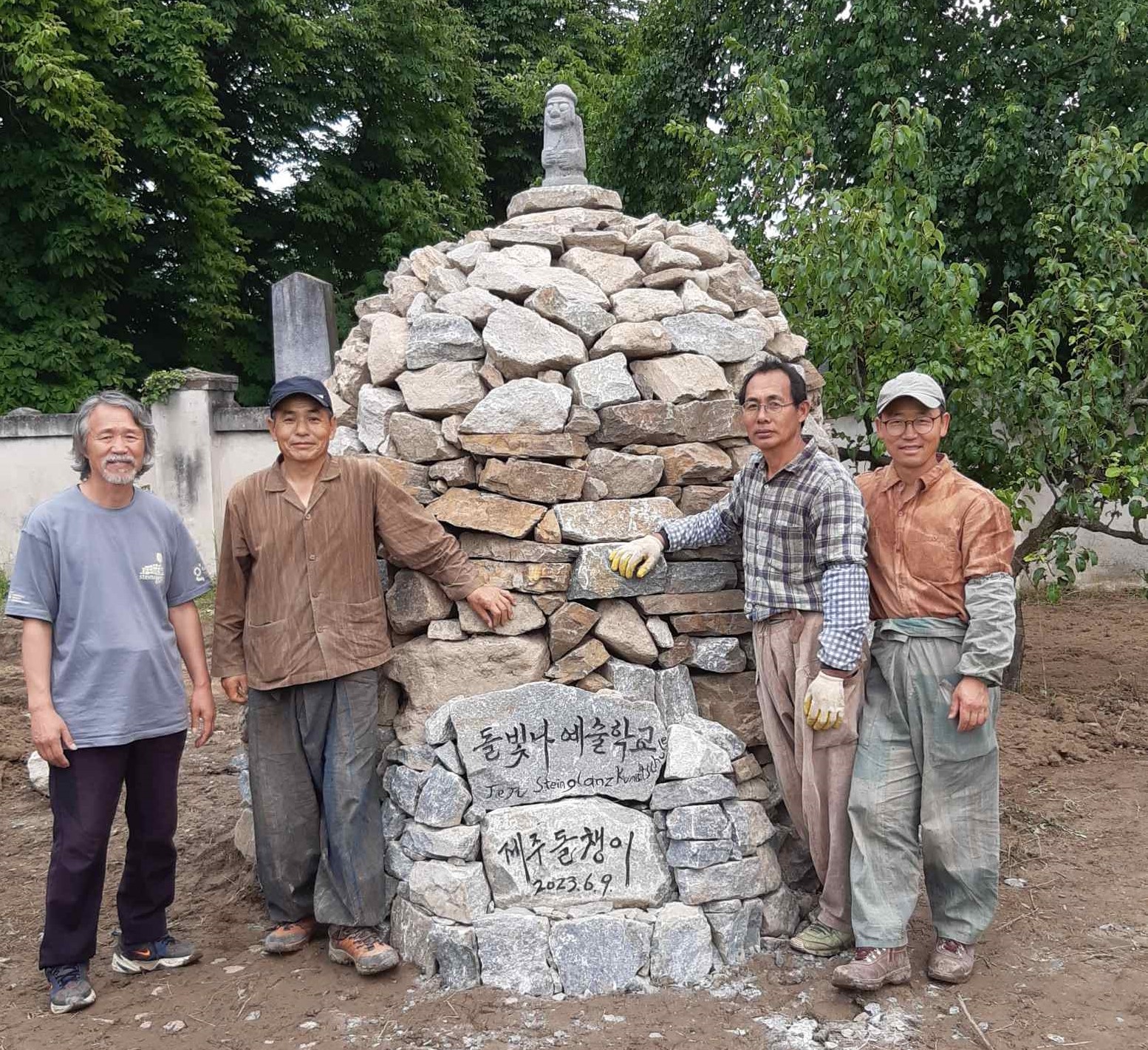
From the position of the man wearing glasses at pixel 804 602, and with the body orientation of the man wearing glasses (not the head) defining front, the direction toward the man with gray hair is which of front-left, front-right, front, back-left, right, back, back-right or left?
front-right

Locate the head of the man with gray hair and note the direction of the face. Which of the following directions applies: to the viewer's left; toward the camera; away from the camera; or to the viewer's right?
toward the camera

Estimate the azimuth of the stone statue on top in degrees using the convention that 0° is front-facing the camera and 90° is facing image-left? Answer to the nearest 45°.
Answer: approximately 45°

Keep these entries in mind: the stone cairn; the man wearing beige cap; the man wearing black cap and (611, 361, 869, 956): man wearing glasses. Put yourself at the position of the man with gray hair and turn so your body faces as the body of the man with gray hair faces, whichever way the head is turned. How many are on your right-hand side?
0

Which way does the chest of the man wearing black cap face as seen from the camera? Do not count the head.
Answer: toward the camera

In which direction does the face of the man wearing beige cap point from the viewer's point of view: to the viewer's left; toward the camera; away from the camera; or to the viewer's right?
toward the camera

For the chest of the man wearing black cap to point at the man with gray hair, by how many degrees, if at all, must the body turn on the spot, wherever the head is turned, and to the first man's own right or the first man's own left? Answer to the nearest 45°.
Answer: approximately 90° to the first man's own right

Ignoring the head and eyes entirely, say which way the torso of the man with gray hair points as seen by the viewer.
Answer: toward the camera

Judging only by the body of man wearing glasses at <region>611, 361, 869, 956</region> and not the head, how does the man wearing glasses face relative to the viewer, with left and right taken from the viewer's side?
facing the viewer and to the left of the viewer

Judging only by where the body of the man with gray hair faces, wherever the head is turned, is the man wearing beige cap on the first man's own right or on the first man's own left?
on the first man's own left

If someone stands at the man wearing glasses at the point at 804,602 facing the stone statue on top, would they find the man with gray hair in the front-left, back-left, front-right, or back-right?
front-left

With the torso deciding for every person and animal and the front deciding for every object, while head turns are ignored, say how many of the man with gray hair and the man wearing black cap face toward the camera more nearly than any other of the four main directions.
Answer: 2

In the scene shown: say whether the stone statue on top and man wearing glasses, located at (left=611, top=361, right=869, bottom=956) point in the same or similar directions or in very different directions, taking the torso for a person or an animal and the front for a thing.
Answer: same or similar directions

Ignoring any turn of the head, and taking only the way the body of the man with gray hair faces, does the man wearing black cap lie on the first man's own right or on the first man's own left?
on the first man's own left

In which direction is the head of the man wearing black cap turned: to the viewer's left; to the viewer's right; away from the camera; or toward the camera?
toward the camera
